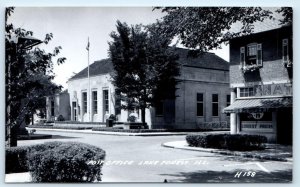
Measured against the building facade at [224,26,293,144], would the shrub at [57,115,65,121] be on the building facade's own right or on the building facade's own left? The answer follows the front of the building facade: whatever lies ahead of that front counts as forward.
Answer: on the building facade's own right

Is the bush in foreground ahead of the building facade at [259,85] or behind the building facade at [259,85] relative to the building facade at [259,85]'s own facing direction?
ahead

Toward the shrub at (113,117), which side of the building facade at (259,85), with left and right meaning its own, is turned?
right

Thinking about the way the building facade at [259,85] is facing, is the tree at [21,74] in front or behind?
in front

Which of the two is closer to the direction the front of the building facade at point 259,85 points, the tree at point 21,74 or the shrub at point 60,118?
the tree

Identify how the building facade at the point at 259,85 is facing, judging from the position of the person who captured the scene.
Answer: facing the viewer and to the left of the viewer
